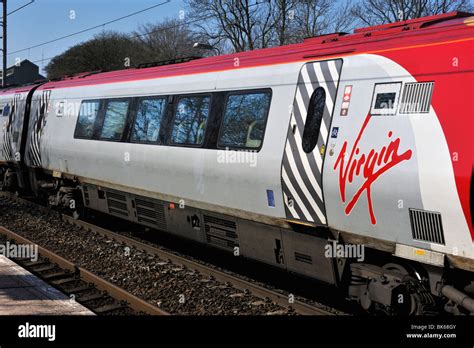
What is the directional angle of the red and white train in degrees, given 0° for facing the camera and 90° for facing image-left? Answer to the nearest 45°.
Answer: approximately 315°
